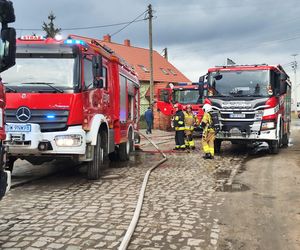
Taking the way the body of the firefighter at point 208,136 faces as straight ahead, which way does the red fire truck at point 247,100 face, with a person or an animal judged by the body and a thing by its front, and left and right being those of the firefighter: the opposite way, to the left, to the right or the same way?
to the left

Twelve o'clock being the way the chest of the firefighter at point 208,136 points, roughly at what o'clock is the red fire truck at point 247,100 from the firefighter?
The red fire truck is roughly at 5 o'clock from the firefighter.

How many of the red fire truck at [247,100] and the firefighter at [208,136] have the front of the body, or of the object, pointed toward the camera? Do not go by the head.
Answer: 1

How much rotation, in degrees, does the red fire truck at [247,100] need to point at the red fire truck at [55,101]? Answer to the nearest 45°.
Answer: approximately 45° to its right

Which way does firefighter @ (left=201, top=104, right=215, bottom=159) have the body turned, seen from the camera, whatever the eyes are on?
to the viewer's left

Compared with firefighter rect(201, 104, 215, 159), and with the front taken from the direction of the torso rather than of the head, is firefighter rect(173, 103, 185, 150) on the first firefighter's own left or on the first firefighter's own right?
on the first firefighter's own right

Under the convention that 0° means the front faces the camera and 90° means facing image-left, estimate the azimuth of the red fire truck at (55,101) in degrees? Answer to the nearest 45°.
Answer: approximately 45°
